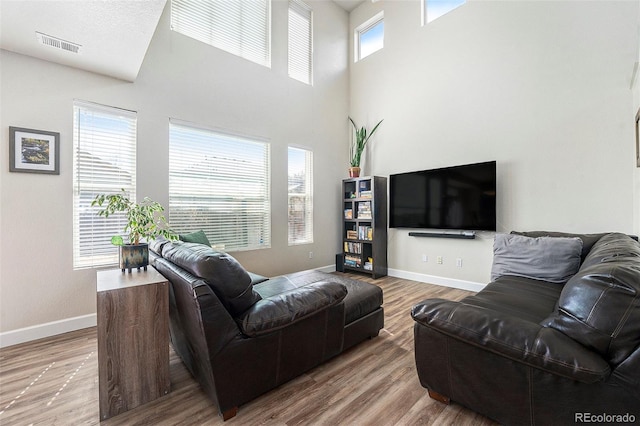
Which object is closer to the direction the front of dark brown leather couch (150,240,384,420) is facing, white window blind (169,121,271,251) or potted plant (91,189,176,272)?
the white window blind

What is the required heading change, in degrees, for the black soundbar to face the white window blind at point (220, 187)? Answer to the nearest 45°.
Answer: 0° — it already faces it

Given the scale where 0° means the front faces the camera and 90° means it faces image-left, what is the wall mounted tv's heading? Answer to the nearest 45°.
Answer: approximately 45°

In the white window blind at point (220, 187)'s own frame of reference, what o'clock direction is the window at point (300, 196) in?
The window is roughly at 10 o'clock from the white window blind.

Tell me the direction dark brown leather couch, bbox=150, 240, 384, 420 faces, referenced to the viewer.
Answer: facing away from the viewer and to the right of the viewer
